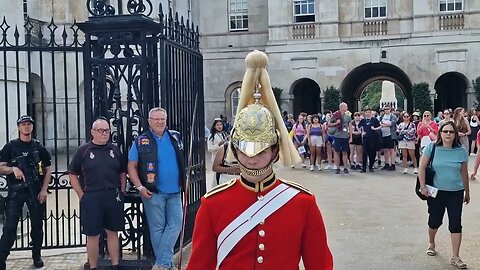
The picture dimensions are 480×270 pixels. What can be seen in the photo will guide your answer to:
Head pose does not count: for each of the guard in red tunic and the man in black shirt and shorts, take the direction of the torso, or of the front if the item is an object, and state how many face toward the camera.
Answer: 2

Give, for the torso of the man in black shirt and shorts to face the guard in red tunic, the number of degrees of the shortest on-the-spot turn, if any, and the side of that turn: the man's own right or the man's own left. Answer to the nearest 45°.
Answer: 0° — they already face them

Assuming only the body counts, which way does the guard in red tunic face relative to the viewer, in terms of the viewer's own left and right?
facing the viewer

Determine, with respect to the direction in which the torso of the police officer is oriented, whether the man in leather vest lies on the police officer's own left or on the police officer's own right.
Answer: on the police officer's own left

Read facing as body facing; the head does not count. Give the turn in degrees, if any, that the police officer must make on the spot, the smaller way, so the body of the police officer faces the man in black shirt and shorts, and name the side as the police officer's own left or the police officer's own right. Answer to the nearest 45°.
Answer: approximately 45° to the police officer's own left

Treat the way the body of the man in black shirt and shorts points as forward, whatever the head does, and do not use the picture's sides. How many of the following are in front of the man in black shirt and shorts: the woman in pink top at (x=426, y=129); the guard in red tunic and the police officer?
1

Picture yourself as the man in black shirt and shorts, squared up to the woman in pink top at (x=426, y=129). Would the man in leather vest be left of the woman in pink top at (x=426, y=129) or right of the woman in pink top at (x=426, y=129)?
right

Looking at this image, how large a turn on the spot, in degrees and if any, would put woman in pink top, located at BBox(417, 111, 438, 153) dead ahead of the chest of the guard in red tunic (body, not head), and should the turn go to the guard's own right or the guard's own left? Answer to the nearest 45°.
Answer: approximately 180°

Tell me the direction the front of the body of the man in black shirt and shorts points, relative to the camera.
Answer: toward the camera

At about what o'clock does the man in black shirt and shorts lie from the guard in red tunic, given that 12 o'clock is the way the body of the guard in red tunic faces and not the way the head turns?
The man in black shirt and shorts is roughly at 5 o'clock from the guard in red tunic.

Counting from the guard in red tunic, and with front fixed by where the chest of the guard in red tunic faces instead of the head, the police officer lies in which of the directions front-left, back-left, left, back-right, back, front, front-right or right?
back-right

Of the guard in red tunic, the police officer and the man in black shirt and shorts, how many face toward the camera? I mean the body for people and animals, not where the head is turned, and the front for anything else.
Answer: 3

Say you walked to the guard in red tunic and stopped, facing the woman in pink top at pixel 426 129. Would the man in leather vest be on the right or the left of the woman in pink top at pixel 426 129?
left

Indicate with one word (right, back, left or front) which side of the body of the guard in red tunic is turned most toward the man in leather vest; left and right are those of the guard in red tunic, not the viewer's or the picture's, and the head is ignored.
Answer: back
